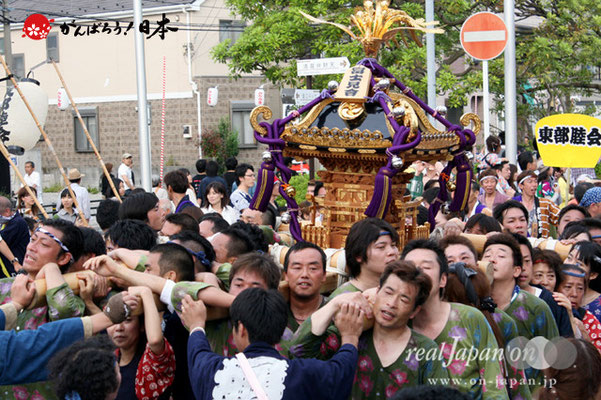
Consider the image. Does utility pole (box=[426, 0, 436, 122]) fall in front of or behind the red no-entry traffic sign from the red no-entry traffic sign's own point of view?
behind

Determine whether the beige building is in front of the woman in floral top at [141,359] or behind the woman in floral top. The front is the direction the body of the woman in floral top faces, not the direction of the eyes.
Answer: behind

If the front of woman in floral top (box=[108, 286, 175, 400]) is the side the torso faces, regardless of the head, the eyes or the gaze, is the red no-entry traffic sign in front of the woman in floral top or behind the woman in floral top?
behind

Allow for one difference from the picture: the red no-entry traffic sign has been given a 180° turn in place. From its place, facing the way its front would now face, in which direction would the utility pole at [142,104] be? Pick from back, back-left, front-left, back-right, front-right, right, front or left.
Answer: left

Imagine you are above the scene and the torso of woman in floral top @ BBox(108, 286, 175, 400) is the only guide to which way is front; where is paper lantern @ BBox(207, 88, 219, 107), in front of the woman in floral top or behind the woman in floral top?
behind

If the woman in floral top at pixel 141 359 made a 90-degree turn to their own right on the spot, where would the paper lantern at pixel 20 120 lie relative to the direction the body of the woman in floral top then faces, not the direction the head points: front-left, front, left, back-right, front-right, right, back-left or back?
front-right

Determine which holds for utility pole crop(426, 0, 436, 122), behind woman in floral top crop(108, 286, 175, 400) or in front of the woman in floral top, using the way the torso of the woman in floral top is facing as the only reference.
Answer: behind

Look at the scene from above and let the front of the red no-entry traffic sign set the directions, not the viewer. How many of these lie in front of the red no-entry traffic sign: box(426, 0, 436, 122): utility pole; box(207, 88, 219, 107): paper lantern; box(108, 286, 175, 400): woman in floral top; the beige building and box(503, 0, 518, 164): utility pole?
1

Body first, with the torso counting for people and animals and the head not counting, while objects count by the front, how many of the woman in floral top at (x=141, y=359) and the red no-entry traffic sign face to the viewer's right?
0

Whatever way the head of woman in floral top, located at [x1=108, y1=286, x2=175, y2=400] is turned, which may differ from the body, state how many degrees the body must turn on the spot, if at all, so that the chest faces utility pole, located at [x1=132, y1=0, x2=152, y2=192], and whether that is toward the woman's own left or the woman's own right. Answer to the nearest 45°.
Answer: approximately 135° to the woman's own right

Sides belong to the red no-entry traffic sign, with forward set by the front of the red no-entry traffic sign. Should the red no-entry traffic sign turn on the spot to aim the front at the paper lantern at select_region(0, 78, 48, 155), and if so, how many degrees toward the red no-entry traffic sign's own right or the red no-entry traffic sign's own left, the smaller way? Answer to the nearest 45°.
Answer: approximately 90° to the red no-entry traffic sign's own right

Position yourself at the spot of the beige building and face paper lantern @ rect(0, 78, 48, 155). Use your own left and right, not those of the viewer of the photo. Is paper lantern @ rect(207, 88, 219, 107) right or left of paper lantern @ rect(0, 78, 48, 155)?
left

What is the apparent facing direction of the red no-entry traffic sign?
toward the camera
